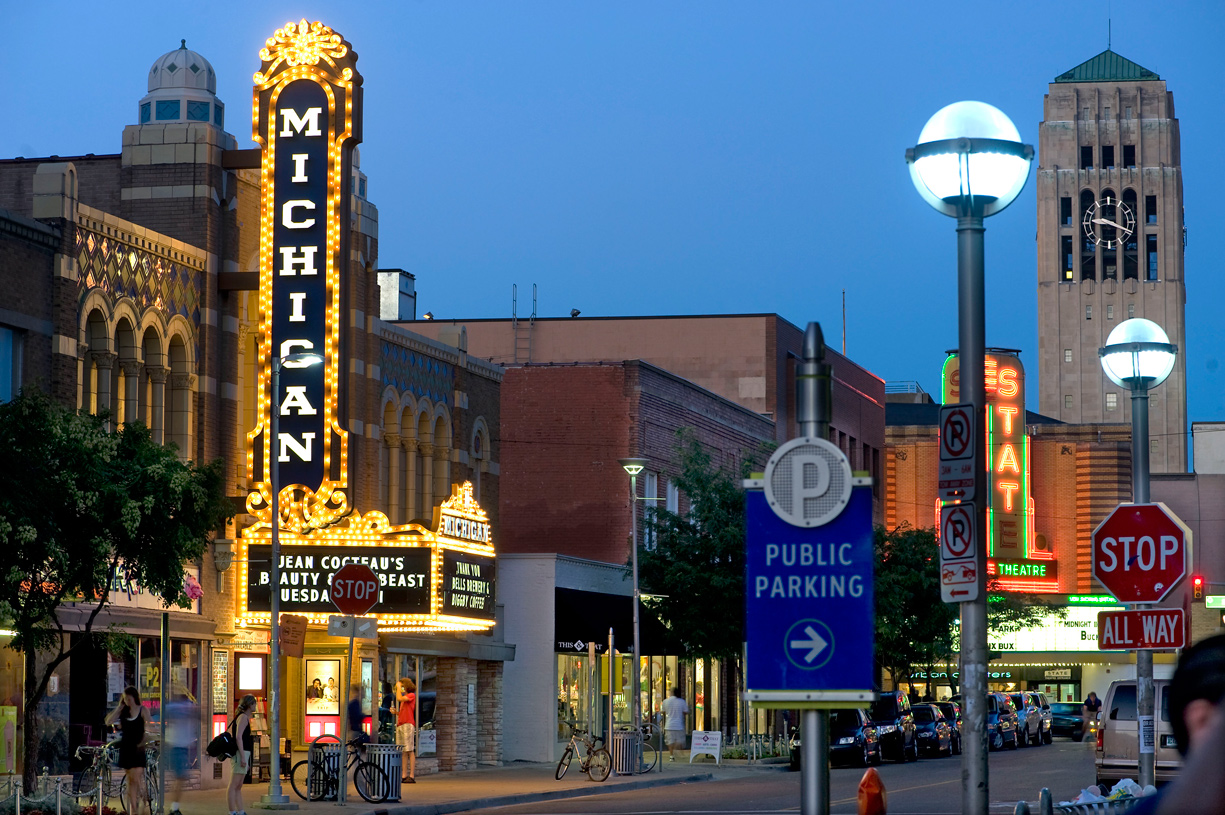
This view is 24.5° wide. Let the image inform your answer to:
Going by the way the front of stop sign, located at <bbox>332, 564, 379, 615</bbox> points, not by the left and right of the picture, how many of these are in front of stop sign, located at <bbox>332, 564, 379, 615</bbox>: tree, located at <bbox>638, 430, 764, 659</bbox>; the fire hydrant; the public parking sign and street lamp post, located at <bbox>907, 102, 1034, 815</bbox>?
3
